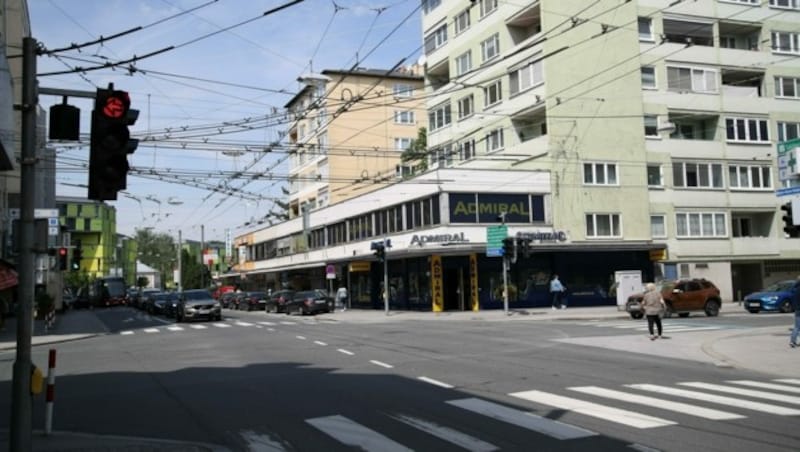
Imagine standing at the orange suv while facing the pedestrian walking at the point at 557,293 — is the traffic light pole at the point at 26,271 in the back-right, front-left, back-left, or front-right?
back-left

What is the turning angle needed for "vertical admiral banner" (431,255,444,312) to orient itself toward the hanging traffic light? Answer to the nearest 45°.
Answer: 0° — it already faces it

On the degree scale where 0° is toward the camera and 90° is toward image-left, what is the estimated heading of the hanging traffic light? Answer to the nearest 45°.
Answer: approximately 315°

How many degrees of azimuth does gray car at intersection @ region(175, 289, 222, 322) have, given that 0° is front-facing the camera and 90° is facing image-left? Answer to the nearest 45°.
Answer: approximately 315°

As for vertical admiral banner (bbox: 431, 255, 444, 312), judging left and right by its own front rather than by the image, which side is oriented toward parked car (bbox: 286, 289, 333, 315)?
right

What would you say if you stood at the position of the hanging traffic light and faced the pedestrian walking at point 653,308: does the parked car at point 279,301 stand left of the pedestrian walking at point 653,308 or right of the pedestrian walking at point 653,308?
left

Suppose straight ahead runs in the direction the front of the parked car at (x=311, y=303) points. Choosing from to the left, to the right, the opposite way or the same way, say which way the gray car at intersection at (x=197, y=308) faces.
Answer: the opposite way

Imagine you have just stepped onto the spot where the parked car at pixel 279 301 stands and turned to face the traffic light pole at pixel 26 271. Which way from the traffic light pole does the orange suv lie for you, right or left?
left

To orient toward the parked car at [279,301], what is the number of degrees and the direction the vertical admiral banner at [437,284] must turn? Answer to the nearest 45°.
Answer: approximately 135° to its right

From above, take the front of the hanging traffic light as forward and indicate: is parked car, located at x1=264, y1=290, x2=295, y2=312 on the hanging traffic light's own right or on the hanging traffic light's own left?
on the hanging traffic light's own left
